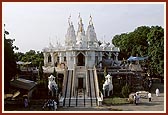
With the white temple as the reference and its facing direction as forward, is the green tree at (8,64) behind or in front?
in front

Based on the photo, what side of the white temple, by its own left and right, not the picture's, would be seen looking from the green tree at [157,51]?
left

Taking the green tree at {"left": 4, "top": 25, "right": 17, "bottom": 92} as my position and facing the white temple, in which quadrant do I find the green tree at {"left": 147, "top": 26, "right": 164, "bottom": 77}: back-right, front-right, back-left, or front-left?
front-right

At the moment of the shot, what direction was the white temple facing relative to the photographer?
facing the viewer
